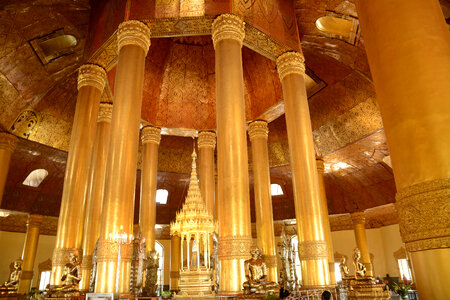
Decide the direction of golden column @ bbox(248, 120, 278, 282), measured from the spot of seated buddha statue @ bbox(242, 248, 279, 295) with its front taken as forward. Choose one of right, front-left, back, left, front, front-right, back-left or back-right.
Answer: back-left

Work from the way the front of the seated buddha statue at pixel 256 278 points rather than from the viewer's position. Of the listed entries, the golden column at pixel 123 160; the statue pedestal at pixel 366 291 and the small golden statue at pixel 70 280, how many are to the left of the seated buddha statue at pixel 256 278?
1

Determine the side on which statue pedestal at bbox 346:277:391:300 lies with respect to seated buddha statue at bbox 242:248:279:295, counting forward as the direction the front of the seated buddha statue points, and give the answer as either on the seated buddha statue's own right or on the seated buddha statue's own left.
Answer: on the seated buddha statue's own left

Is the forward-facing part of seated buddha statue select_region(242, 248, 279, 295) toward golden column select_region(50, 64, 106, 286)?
no

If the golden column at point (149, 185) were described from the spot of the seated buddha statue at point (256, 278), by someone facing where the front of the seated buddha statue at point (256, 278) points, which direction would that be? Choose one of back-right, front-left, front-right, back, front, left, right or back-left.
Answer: back

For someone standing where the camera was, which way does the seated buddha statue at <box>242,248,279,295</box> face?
facing the viewer and to the right of the viewer

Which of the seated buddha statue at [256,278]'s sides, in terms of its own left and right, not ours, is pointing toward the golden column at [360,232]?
left

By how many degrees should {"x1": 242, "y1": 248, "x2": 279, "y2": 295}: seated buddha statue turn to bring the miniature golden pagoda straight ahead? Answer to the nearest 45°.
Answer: approximately 180°

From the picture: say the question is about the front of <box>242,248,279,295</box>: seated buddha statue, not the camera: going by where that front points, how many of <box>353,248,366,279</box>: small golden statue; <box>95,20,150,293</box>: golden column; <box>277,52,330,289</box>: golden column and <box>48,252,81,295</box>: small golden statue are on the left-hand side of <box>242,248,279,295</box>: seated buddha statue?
2

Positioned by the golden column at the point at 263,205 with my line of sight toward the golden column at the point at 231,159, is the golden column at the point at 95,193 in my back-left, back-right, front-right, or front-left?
front-right

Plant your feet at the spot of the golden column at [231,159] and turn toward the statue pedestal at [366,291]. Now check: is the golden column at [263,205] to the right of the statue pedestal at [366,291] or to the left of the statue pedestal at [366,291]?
left

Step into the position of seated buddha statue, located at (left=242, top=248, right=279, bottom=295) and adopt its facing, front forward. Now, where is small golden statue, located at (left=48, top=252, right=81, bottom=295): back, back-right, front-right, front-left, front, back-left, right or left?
back-right

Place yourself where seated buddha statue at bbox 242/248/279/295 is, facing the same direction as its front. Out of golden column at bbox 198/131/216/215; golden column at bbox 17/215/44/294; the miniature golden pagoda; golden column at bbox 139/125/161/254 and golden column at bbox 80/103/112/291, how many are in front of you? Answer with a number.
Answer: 0

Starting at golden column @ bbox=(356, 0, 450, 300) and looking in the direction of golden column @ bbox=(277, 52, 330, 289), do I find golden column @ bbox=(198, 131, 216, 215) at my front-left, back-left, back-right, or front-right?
front-left

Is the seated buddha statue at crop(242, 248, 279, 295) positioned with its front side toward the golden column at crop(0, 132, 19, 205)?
no
